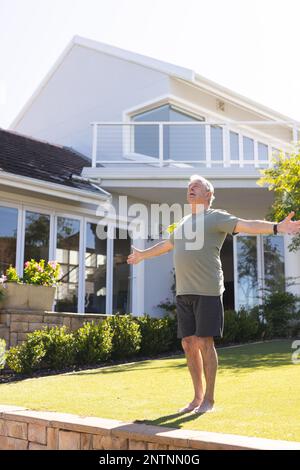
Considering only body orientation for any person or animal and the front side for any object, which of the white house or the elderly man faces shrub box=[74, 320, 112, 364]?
the white house

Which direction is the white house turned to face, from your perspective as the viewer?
facing the viewer

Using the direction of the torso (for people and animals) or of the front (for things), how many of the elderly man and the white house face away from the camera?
0

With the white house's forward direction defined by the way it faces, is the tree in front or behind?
in front

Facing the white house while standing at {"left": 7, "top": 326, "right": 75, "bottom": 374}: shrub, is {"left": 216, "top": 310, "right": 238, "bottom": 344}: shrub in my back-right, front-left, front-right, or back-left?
front-right

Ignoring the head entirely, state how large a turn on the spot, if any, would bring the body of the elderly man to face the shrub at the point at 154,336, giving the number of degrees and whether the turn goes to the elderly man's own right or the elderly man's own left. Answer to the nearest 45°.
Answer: approximately 135° to the elderly man's own right

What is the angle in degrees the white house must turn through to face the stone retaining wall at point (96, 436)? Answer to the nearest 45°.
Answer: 0° — it already faces it

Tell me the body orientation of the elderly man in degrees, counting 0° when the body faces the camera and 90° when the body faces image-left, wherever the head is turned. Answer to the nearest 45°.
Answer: approximately 45°

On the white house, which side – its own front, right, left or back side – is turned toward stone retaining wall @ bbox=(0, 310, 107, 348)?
front

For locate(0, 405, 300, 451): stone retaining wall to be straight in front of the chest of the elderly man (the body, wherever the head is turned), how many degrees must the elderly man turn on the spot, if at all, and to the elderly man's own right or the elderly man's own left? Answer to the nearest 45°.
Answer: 0° — they already face it

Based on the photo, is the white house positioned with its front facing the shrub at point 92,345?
yes

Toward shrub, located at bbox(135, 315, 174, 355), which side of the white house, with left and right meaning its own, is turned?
front

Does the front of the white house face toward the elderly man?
yes

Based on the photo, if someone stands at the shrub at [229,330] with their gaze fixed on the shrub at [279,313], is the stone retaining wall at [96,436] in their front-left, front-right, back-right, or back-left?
back-right

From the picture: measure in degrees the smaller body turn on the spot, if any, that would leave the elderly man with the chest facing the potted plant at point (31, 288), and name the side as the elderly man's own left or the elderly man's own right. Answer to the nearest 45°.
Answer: approximately 90° to the elderly man's own right
